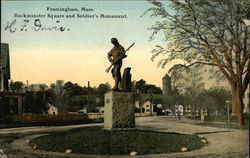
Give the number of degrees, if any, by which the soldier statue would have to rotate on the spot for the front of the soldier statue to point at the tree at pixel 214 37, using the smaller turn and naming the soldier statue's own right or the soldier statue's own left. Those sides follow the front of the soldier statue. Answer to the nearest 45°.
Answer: approximately 180°

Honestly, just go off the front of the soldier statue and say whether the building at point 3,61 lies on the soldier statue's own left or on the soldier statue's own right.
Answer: on the soldier statue's own right

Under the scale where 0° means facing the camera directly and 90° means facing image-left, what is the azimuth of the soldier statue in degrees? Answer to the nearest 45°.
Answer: approximately 45°
